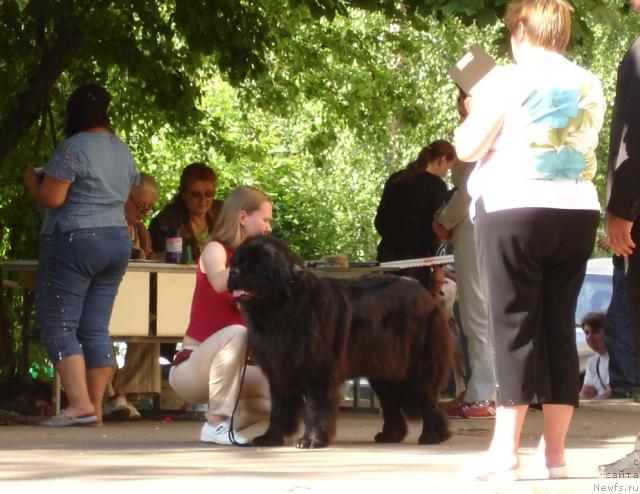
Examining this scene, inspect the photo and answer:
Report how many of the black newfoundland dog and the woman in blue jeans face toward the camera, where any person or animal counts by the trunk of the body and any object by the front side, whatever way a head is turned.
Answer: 0

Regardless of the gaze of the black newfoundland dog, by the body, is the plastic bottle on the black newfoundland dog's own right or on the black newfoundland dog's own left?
on the black newfoundland dog's own right

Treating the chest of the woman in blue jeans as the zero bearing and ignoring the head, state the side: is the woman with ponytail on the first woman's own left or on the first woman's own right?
on the first woman's own right

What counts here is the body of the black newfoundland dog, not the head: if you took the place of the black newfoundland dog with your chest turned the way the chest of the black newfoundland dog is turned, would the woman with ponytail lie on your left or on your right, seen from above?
on your right

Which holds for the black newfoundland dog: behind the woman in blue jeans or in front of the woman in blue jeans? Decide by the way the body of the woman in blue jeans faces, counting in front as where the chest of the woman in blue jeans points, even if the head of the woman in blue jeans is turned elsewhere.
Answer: behind

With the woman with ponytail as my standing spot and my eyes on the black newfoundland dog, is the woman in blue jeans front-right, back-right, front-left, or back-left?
front-right

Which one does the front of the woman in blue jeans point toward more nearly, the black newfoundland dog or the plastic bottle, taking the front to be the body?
the plastic bottle

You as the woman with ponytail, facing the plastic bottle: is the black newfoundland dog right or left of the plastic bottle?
left

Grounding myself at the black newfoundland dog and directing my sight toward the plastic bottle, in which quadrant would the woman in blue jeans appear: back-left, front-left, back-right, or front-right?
front-left

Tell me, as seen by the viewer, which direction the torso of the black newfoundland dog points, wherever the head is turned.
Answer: to the viewer's left

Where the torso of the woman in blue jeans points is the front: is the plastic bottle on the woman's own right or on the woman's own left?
on the woman's own right
